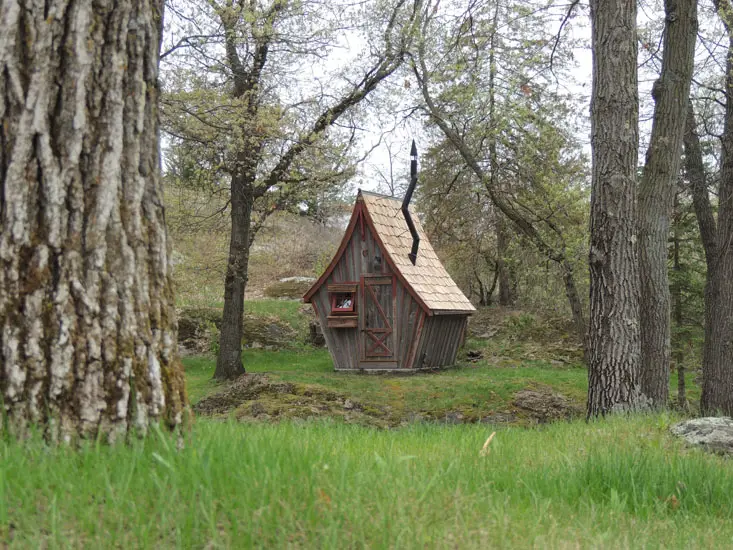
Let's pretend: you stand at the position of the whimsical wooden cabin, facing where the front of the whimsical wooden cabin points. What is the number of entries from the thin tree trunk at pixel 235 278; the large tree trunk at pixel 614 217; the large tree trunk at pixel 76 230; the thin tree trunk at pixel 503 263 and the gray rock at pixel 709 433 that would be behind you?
1

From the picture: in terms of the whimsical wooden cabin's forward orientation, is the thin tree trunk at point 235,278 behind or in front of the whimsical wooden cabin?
in front

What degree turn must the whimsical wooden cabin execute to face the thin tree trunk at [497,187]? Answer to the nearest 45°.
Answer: approximately 180°

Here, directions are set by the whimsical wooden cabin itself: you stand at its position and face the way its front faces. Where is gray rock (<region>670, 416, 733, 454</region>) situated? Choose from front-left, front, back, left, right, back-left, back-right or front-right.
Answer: front-left

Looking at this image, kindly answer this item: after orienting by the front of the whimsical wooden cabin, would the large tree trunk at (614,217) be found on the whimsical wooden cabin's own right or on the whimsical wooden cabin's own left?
on the whimsical wooden cabin's own left

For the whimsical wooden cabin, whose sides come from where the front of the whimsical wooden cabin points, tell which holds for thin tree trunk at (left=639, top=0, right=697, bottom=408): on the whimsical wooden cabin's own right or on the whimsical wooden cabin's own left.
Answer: on the whimsical wooden cabin's own left

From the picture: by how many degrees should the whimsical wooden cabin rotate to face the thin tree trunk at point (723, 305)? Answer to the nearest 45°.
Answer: approximately 90° to its left

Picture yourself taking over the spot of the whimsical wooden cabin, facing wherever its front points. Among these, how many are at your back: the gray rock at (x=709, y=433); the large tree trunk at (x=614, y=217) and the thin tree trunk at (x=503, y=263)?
1

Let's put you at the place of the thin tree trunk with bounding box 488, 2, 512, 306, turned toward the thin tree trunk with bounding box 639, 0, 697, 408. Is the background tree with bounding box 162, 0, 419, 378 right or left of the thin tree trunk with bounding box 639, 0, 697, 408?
right

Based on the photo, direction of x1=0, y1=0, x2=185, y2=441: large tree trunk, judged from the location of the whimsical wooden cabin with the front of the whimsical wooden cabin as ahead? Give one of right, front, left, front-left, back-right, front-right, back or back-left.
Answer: front-left

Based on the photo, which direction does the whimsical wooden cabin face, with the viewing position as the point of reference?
facing the viewer and to the left of the viewer
